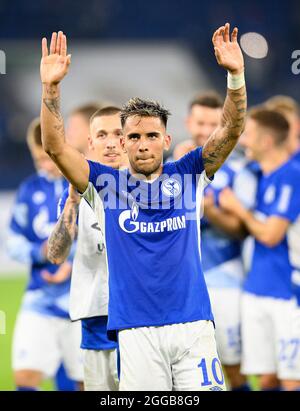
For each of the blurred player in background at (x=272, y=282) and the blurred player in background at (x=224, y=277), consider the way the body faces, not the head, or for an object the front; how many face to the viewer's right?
0

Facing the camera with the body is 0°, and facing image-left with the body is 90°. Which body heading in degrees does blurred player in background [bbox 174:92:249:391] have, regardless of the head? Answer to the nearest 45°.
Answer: approximately 45°

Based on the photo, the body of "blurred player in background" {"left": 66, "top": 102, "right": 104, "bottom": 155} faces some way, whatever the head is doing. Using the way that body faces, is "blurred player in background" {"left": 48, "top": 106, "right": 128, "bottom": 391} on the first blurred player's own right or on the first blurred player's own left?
on the first blurred player's own left

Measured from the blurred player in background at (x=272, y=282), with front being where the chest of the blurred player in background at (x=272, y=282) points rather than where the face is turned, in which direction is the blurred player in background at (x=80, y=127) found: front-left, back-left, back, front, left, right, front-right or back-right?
front-right

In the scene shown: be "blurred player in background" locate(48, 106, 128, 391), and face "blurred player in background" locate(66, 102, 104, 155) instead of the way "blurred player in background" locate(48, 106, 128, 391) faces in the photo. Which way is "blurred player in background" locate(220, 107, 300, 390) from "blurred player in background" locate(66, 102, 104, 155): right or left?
right

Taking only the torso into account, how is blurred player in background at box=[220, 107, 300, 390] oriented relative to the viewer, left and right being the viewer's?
facing the viewer and to the left of the viewer
